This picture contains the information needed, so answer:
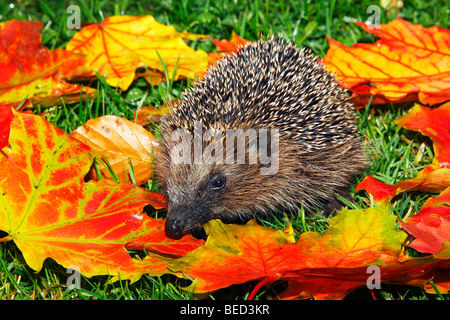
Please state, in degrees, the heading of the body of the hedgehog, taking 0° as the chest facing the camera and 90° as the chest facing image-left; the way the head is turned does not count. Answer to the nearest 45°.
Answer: approximately 45°

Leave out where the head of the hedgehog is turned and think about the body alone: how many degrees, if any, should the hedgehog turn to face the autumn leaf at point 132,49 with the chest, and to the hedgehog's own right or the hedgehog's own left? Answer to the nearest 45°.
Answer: approximately 90° to the hedgehog's own right

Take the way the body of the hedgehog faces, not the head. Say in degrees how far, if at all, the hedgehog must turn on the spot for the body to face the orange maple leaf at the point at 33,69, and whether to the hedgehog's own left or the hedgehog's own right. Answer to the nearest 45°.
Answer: approximately 90° to the hedgehog's own right

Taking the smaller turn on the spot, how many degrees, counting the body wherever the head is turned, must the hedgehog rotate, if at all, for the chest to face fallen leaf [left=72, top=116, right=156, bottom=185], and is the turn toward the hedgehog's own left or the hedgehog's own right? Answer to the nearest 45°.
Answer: approximately 45° to the hedgehog's own right

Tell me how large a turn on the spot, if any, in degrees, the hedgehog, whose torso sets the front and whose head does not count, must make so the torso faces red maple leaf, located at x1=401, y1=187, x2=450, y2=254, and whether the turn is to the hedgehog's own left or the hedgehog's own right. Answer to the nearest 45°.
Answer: approximately 90° to the hedgehog's own left

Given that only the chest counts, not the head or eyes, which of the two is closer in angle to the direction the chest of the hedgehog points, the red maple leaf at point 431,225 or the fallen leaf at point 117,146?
the fallen leaf

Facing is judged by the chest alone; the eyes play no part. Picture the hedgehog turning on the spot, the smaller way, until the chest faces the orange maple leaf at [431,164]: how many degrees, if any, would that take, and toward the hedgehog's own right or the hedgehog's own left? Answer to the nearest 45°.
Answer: approximately 135° to the hedgehog's own left

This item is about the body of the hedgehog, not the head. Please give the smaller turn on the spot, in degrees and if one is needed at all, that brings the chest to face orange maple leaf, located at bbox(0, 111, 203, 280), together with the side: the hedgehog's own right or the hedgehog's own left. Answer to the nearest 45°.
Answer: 0° — it already faces it

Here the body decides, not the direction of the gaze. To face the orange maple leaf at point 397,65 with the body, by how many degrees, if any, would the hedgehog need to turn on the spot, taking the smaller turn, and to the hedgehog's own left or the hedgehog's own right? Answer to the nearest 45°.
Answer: approximately 180°
